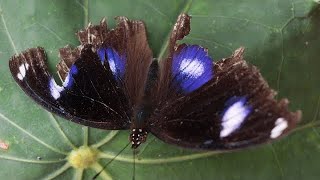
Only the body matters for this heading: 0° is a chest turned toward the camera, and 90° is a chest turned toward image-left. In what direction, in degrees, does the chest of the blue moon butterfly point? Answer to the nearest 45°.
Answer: approximately 0°
